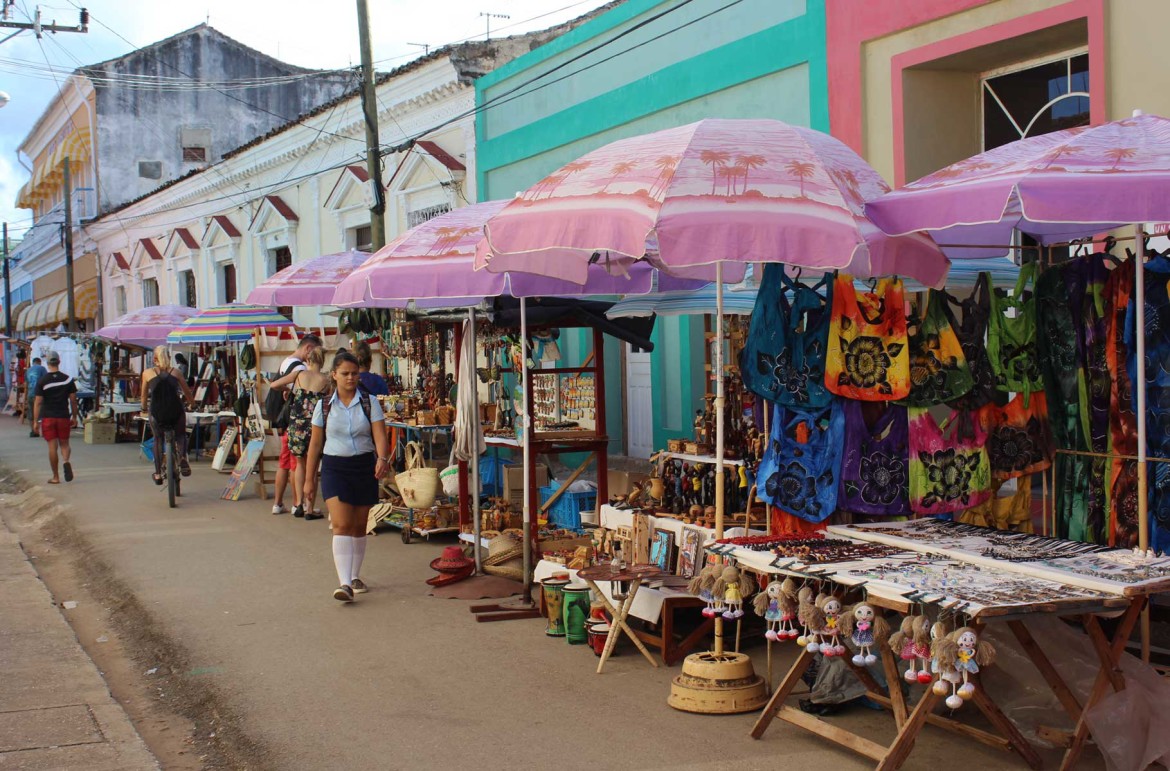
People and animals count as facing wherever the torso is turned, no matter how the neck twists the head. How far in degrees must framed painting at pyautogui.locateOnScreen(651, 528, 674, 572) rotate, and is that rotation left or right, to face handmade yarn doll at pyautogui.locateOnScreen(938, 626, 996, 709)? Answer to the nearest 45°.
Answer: approximately 45° to its left

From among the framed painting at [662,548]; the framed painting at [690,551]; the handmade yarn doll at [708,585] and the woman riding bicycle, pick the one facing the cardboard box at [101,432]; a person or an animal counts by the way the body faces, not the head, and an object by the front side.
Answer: the woman riding bicycle

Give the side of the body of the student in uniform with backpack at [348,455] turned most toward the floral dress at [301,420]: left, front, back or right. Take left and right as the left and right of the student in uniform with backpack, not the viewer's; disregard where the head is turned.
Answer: back

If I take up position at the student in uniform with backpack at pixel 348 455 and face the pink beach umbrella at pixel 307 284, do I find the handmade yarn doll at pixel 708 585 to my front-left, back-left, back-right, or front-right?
back-right

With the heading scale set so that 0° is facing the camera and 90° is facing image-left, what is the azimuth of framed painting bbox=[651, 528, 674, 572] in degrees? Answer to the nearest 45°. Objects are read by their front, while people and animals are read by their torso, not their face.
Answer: approximately 45°

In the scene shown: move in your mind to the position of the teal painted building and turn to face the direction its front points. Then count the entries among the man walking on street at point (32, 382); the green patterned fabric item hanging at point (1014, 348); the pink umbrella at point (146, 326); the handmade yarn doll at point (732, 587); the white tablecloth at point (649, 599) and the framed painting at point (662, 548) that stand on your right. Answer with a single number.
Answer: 2

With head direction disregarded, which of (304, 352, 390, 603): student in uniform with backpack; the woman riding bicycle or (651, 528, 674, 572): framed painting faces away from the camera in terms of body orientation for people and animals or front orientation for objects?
the woman riding bicycle

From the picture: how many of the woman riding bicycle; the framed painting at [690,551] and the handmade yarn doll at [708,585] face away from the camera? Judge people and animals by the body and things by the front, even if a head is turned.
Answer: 1

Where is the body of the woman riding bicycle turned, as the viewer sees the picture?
away from the camera

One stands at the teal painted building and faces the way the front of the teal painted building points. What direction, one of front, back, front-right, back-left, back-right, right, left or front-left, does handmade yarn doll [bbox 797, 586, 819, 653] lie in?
front-left
